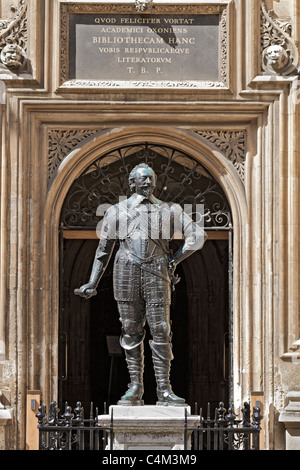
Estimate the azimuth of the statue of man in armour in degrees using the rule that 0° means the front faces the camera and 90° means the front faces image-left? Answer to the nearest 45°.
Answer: approximately 0°

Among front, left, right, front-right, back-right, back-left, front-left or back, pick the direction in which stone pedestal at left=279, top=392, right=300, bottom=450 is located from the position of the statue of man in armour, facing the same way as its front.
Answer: back-left
